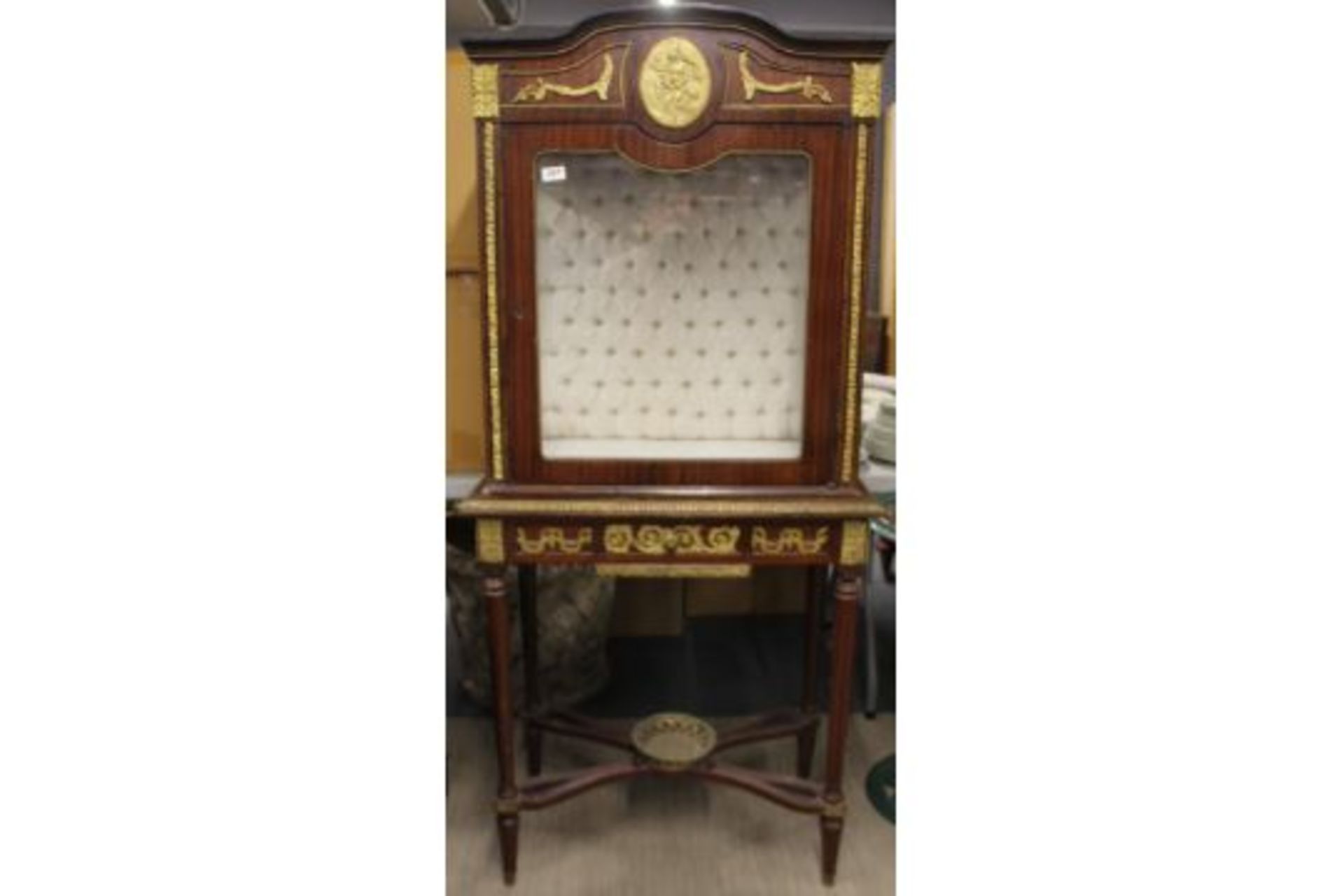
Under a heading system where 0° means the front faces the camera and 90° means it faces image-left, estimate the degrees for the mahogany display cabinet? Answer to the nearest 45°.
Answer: approximately 0°
